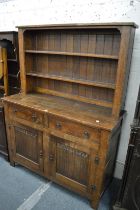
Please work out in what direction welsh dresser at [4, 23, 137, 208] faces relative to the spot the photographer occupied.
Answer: facing the viewer and to the left of the viewer
